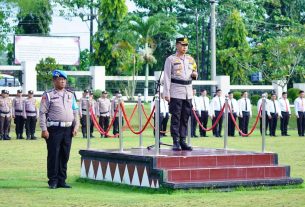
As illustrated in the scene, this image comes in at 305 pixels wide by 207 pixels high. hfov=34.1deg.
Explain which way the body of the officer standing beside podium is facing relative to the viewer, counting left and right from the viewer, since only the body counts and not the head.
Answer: facing the viewer and to the right of the viewer

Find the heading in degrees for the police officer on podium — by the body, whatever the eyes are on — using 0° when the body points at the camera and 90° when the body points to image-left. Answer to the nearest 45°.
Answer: approximately 315°
